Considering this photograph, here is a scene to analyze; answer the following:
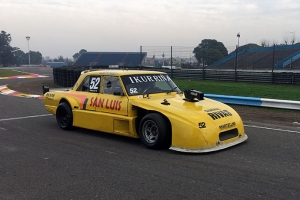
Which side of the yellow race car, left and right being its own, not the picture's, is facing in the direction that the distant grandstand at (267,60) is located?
left

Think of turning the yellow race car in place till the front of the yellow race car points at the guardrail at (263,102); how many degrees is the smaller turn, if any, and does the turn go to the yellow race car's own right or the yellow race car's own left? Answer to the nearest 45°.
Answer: approximately 90° to the yellow race car's own left

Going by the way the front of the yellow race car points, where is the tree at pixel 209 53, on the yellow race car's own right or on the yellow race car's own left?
on the yellow race car's own left

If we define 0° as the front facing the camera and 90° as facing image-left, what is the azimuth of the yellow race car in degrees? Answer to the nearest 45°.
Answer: approximately 315°

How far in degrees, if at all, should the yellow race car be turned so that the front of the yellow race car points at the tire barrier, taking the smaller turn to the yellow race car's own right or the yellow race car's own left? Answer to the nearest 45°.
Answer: approximately 135° to the yellow race car's own left
